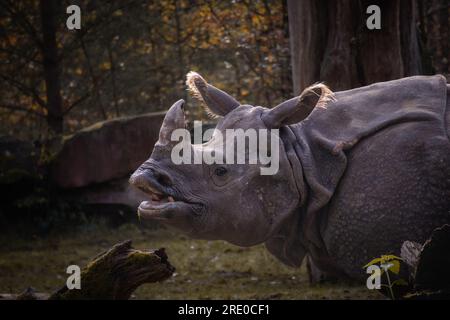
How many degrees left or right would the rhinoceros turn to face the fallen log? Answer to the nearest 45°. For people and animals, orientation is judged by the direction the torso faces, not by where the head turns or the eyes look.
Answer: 0° — it already faces it

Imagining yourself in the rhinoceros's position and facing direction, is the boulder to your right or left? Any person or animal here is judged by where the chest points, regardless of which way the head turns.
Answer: on your right

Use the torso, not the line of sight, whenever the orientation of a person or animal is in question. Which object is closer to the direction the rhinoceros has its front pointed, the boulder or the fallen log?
the fallen log

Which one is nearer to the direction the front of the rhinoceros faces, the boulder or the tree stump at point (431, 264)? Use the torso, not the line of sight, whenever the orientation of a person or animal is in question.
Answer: the boulder

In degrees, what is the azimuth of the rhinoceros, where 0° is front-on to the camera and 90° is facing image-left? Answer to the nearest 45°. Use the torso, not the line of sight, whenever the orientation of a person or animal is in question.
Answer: approximately 90°

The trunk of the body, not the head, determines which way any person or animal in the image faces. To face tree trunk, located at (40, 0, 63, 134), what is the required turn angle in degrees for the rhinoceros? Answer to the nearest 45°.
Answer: approximately 45° to its right

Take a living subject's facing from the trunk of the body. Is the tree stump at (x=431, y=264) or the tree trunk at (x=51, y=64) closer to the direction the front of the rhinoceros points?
the tree trunk

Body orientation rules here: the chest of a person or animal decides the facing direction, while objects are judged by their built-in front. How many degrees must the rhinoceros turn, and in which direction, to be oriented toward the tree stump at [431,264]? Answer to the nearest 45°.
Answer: approximately 135° to its left
